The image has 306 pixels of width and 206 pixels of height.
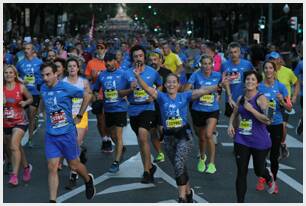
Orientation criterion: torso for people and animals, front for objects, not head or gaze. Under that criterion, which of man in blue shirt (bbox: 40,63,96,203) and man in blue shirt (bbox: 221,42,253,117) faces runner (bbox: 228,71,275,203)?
man in blue shirt (bbox: 221,42,253,117)

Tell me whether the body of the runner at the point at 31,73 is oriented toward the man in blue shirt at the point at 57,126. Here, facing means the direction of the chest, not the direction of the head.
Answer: yes

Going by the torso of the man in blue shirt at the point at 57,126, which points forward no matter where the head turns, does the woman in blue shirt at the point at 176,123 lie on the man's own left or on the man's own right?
on the man's own left

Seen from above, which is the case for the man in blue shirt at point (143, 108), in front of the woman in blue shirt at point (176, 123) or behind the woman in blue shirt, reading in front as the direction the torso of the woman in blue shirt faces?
behind
